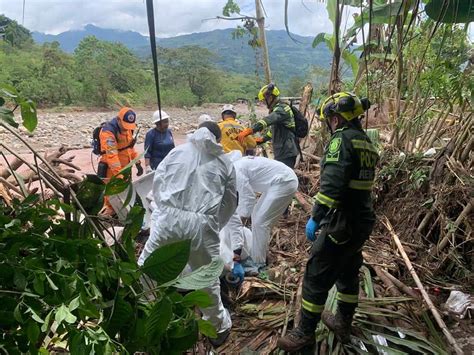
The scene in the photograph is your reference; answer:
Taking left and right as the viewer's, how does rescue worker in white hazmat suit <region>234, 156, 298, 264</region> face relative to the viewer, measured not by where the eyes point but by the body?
facing to the left of the viewer

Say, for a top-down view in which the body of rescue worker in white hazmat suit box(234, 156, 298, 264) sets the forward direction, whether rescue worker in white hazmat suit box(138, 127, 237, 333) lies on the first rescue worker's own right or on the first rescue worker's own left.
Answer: on the first rescue worker's own left

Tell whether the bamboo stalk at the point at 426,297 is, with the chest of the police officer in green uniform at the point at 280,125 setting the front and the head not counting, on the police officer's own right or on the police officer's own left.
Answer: on the police officer's own left

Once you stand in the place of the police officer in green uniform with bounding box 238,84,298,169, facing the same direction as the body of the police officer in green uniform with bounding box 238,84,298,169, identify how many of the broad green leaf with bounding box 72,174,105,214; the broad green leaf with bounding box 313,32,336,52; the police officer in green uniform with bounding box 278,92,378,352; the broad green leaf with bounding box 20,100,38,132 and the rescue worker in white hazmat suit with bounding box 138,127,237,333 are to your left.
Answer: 4

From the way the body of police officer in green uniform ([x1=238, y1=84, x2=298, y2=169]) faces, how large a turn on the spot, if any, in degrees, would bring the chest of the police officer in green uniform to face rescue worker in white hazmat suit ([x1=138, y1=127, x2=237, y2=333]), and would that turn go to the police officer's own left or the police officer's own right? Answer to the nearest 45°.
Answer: approximately 90° to the police officer's own left

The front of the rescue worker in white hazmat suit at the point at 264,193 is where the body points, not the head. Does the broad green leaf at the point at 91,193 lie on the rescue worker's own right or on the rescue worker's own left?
on the rescue worker's own left

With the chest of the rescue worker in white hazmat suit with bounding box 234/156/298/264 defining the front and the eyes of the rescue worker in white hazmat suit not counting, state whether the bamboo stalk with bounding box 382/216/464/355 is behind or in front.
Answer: behind

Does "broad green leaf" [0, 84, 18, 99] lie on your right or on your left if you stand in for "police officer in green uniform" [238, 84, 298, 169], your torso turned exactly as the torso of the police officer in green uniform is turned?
on your left

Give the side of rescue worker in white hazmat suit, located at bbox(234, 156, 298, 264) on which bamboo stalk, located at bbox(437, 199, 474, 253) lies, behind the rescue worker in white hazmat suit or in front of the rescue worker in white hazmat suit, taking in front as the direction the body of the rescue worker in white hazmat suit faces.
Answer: behind

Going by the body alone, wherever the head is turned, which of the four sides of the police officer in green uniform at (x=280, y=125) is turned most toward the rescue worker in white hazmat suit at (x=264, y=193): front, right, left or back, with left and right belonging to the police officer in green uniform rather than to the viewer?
left

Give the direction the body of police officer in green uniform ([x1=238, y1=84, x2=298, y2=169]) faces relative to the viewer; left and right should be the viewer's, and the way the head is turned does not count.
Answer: facing to the left of the viewer

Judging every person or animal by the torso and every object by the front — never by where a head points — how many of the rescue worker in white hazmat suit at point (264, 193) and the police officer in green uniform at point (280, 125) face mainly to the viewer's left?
2
